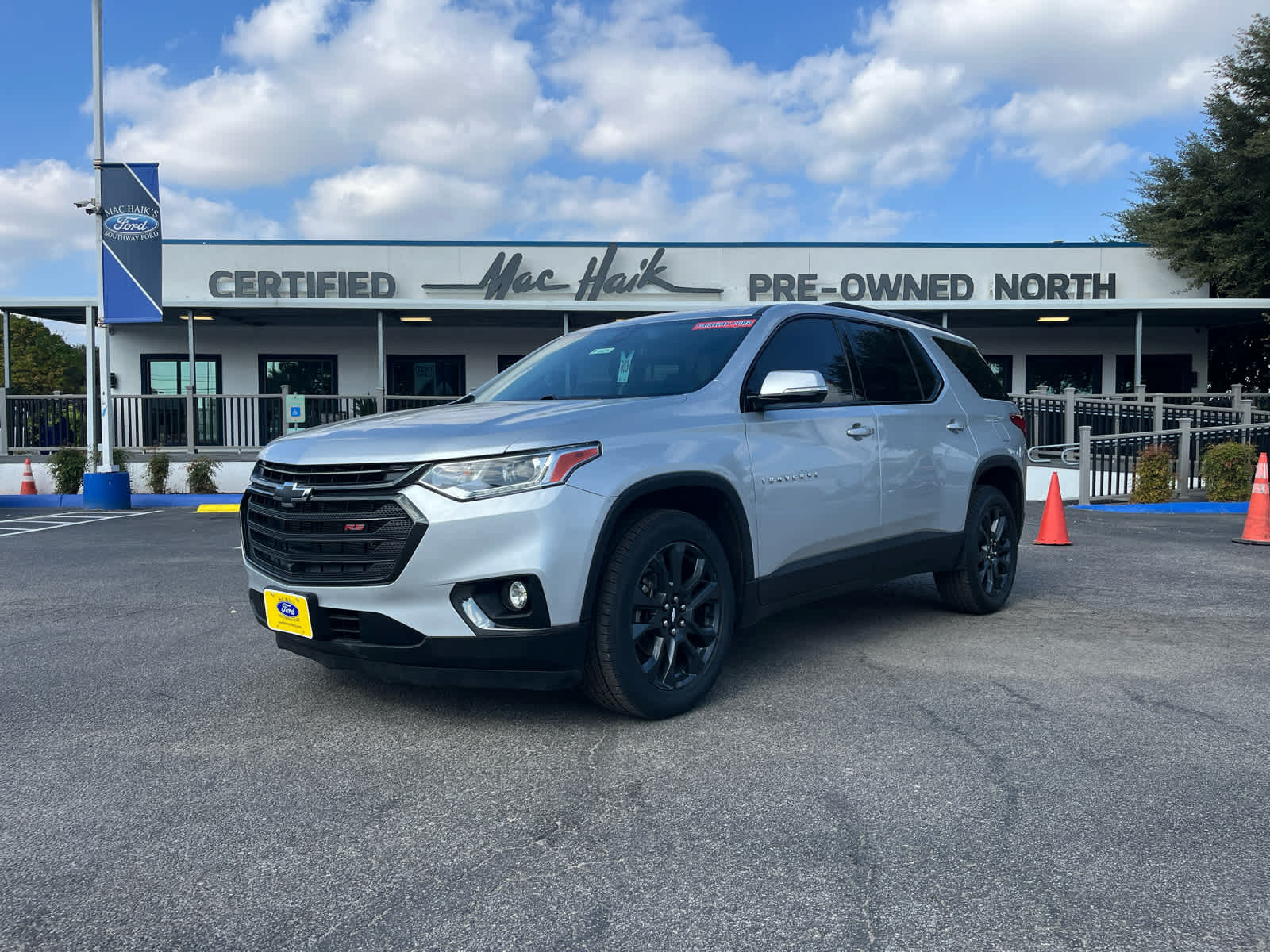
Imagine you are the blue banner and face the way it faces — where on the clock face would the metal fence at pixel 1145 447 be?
The metal fence is roughly at 10 o'clock from the blue banner.

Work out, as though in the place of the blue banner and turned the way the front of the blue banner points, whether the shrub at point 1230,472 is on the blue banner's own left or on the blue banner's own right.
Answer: on the blue banner's own left

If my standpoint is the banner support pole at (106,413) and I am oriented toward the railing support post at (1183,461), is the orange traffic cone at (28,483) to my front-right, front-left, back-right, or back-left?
back-left

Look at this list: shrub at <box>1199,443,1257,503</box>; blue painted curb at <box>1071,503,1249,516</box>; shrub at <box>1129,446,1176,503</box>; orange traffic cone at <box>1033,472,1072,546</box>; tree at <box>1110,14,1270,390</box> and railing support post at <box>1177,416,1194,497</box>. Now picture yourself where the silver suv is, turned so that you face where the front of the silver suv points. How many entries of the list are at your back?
6

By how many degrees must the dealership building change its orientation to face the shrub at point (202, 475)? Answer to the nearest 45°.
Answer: approximately 45° to its right

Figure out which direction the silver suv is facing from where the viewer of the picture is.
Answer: facing the viewer and to the left of the viewer

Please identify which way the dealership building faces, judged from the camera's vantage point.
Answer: facing the viewer

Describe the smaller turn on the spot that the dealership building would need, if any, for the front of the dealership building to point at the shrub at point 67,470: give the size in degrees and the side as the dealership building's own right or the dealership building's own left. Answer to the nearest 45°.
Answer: approximately 45° to the dealership building's own right

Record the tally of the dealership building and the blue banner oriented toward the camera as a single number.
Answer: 2

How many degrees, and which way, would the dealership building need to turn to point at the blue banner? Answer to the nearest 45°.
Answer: approximately 45° to its right

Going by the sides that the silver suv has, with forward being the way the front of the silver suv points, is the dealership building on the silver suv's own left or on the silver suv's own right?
on the silver suv's own right

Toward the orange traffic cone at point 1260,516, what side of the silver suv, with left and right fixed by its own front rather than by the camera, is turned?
back

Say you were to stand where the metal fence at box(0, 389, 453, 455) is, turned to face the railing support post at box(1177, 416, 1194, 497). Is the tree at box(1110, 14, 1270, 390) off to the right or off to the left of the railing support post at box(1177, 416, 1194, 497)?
left
